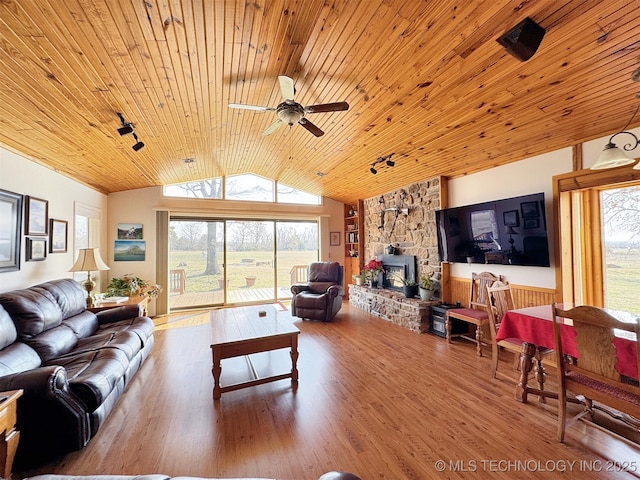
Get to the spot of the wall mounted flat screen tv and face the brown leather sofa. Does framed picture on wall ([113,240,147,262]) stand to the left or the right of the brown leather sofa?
right

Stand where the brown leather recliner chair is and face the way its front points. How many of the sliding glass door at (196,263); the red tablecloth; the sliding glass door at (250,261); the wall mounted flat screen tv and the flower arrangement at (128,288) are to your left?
2

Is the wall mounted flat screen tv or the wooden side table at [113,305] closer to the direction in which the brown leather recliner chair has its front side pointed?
the wooden side table

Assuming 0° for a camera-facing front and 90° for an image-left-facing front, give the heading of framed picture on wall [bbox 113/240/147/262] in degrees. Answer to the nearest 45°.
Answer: approximately 0°

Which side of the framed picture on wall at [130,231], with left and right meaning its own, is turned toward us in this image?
front

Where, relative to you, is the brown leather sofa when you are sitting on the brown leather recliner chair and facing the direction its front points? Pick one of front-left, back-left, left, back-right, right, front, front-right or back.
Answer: front

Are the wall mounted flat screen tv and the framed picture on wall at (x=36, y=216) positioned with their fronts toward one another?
yes

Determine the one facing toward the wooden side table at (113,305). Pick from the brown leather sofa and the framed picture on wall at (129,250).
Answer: the framed picture on wall

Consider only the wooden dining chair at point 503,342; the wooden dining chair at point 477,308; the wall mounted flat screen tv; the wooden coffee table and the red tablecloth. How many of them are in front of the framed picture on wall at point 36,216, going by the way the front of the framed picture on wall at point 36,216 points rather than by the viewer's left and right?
5

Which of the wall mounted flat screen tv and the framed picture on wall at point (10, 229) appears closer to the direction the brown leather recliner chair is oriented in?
the framed picture on wall

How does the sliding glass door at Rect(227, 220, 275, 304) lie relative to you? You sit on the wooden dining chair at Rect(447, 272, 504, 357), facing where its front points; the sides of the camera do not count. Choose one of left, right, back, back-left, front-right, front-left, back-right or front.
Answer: front-right

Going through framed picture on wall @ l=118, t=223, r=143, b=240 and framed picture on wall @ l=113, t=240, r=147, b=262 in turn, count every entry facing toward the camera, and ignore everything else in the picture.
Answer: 2

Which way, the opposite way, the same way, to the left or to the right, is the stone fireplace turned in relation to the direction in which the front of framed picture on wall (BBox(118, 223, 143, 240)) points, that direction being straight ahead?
to the right

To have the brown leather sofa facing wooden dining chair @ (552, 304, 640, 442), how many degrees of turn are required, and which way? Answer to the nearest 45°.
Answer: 0° — it already faces it

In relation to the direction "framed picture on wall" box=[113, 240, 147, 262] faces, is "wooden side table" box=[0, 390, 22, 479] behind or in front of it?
in front

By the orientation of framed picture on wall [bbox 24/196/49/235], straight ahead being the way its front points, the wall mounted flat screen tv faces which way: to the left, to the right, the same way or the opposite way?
the opposite way

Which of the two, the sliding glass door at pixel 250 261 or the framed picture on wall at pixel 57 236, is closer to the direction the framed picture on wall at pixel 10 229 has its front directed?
the sliding glass door

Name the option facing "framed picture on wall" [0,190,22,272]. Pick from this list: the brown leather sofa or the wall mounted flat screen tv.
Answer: the wall mounted flat screen tv

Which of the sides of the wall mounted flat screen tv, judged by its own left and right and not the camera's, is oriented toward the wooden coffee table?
front

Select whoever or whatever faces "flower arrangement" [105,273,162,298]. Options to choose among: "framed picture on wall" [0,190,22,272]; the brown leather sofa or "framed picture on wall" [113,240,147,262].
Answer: "framed picture on wall" [113,240,147,262]
